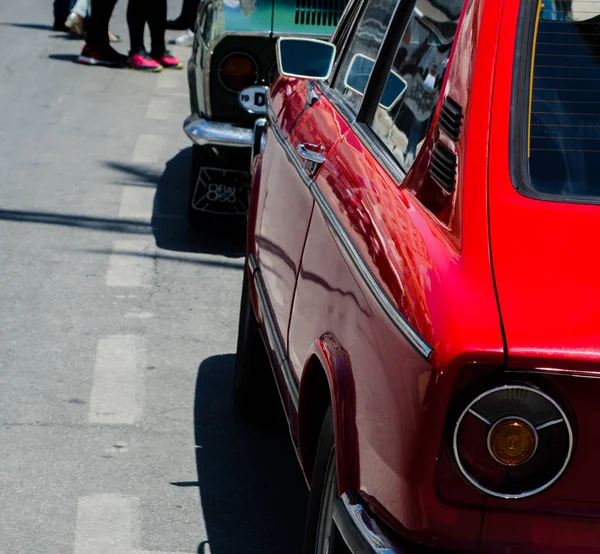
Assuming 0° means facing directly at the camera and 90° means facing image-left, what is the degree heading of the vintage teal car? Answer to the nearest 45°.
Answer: approximately 180°

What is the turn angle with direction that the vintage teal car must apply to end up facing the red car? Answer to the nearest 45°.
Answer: approximately 180°
